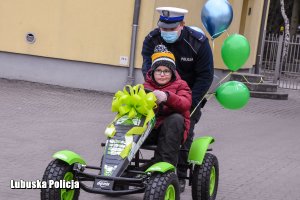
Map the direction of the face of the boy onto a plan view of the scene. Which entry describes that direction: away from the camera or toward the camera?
toward the camera

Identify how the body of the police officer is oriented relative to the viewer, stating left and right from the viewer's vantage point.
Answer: facing the viewer and to the left of the viewer

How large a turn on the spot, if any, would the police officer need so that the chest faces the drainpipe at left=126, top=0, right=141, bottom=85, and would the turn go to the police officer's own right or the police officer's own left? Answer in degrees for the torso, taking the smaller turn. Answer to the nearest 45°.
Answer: approximately 135° to the police officer's own right

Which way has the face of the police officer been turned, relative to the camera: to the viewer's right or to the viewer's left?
to the viewer's left

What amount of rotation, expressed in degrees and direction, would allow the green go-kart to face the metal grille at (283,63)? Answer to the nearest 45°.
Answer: approximately 135° to its right

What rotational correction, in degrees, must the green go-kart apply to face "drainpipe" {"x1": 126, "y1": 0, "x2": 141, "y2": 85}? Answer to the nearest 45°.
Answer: approximately 135° to its right

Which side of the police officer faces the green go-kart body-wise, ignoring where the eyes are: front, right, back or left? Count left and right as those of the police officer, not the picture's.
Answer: front

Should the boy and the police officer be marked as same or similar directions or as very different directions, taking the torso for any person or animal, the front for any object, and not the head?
same or similar directions
